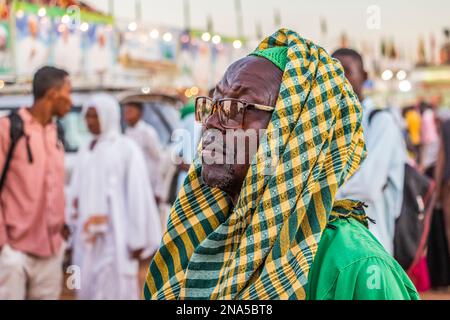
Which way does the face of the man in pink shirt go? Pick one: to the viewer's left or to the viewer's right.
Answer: to the viewer's right

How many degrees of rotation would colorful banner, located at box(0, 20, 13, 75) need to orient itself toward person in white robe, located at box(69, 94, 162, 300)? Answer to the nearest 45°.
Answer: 0° — it already faces them

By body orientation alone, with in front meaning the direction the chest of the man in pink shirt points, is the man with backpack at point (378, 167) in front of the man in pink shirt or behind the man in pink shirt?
in front

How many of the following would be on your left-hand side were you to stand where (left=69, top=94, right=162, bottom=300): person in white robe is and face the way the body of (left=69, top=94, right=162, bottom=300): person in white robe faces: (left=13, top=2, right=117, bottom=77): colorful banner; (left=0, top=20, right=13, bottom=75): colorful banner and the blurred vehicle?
0

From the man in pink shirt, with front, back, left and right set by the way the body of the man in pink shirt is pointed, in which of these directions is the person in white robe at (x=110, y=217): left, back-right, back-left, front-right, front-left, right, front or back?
left

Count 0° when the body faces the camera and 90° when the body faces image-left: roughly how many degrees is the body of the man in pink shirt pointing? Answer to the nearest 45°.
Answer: approximately 315°

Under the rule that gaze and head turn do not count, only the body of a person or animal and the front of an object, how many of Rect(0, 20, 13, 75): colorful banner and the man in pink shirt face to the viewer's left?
0

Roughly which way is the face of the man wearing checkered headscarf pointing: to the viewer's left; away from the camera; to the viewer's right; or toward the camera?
to the viewer's left

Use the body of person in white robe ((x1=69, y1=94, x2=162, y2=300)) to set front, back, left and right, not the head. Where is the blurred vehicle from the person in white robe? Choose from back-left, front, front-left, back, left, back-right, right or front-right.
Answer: back-right

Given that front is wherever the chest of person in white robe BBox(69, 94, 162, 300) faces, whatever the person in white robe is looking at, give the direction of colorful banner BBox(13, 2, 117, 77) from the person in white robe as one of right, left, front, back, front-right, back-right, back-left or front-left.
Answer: back-right

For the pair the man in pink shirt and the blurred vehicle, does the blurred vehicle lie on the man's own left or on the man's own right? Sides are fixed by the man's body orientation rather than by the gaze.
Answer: on the man's own left

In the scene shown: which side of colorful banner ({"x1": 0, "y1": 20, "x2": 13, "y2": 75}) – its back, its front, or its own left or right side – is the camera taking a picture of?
front

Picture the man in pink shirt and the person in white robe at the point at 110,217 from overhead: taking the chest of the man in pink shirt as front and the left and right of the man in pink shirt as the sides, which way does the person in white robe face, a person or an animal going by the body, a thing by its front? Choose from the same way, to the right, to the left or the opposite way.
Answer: to the right

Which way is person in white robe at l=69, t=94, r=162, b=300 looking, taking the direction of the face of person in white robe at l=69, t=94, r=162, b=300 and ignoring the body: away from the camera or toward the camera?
toward the camera

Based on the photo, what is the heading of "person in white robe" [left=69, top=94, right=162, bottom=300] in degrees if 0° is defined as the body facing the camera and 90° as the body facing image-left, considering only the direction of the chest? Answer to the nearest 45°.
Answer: approximately 45°

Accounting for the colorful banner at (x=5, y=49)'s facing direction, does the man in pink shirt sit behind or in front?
in front
